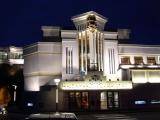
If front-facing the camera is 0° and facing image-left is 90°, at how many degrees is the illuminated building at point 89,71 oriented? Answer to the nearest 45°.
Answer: approximately 0°
